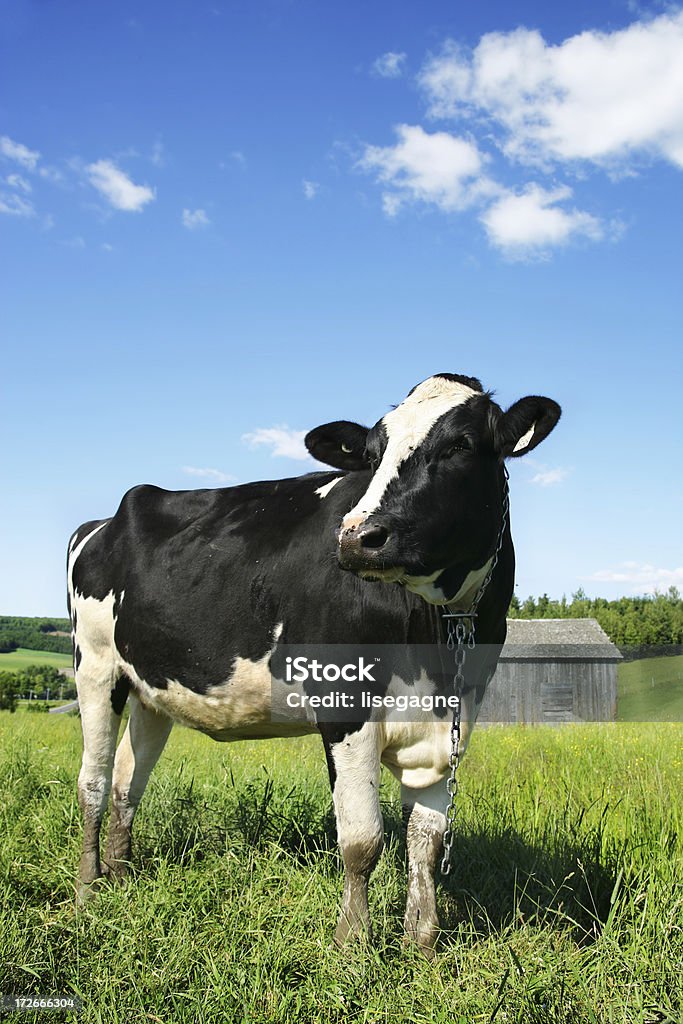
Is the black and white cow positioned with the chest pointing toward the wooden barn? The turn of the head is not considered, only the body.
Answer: no
